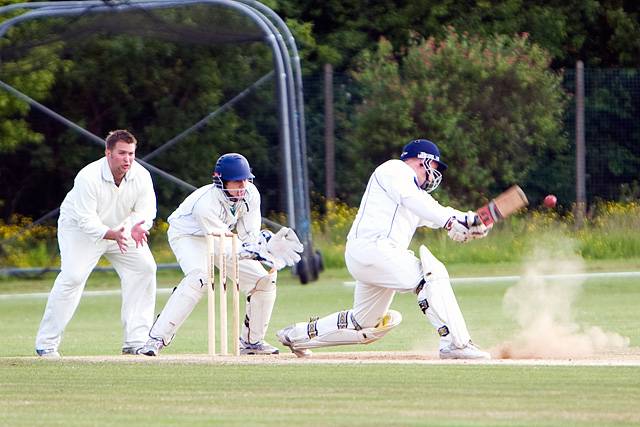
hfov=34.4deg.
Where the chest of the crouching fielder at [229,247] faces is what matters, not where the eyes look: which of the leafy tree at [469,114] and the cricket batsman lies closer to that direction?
the cricket batsman

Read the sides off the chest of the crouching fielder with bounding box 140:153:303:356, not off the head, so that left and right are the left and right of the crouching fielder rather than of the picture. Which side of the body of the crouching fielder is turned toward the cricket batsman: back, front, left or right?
front

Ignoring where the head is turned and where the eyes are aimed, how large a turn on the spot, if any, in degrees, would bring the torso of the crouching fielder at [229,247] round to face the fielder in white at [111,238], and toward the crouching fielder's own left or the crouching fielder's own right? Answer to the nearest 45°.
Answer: approximately 135° to the crouching fielder's own right

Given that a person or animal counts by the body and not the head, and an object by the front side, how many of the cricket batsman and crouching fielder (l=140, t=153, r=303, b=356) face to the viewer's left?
0

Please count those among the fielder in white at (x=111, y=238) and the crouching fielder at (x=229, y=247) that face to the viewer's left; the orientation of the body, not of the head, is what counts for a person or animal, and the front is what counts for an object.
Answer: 0

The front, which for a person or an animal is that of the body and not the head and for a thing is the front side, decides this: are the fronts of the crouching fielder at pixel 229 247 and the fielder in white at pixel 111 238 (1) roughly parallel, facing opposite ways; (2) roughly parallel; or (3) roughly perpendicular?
roughly parallel

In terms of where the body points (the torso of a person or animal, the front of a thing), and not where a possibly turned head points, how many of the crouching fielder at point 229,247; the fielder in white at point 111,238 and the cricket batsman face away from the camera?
0

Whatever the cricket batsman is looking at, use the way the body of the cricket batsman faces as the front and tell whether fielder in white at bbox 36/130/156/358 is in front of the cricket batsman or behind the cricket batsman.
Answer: behind

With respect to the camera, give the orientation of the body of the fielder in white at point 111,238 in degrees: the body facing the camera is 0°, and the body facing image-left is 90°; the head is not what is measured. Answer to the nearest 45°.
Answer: approximately 315°

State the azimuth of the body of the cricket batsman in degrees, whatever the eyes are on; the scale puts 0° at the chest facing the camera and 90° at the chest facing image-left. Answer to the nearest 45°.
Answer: approximately 270°

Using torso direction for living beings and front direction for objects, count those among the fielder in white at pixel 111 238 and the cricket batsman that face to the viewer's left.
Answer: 0

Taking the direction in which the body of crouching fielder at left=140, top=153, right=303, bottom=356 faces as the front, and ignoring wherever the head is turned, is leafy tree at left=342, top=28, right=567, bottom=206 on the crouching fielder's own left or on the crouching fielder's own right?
on the crouching fielder's own left
